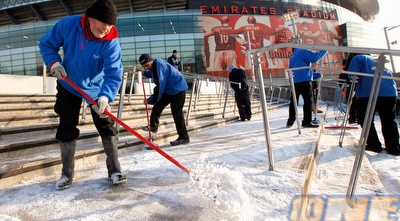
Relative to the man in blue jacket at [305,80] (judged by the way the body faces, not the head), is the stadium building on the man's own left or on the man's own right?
on the man's own left

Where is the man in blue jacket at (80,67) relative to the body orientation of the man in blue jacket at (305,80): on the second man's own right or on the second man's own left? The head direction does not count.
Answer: on the second man's own right

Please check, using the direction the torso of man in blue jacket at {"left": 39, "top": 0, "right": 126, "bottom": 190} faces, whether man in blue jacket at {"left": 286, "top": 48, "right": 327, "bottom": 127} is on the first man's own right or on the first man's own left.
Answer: on the first man's own left

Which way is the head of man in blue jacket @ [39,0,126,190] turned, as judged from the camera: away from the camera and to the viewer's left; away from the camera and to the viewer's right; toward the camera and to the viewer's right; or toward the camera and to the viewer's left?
toward the camera and to the viewer's right

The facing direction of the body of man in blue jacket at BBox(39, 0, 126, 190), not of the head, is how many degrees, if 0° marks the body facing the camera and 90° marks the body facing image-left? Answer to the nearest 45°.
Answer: approximately 315°

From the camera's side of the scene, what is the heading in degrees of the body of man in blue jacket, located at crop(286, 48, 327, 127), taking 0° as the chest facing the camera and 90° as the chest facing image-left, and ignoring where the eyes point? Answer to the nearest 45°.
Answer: approximately 270°

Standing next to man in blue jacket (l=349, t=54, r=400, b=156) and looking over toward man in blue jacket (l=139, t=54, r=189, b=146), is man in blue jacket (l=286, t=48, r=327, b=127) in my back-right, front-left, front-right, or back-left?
front-right

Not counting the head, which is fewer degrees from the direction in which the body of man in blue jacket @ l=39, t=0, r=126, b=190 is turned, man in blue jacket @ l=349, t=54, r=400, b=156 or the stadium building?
the man in blue jacket
